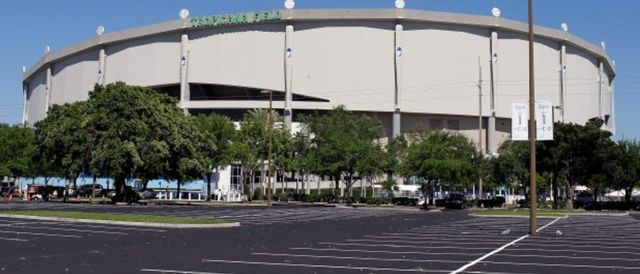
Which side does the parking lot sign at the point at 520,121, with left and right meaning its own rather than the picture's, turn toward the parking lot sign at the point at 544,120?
left

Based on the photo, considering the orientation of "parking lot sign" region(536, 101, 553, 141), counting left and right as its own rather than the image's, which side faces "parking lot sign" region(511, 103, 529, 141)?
right

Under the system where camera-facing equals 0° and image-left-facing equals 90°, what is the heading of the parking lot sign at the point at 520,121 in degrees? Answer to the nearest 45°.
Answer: approximately 0°

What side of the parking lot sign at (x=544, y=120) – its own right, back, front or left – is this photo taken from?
front

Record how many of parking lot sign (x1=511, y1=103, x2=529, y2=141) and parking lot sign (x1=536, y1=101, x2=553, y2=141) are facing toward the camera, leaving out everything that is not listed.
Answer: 2

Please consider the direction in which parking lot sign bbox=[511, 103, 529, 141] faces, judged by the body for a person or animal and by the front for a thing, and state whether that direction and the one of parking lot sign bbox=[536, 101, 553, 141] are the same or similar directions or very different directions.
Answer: same or similar directions
